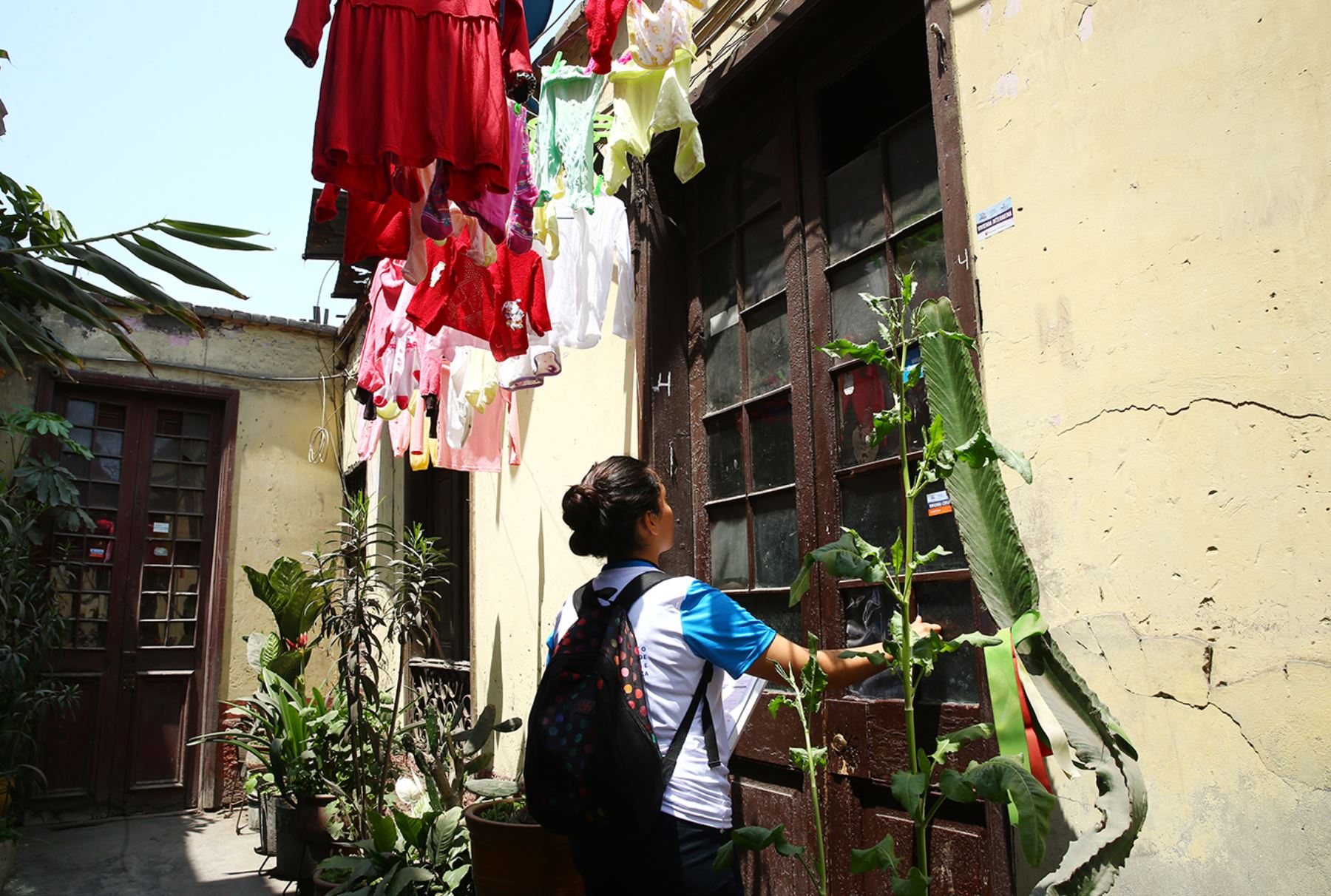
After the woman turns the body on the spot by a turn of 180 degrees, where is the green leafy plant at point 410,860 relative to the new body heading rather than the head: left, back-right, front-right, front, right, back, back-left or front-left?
right

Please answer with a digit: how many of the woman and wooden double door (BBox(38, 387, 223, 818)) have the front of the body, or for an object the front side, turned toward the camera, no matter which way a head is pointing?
1

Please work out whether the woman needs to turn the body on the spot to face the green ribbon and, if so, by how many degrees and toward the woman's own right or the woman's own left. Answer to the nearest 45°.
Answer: approximately 45° to the woman's own right

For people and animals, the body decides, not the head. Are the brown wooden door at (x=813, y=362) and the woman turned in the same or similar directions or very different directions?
very different directions

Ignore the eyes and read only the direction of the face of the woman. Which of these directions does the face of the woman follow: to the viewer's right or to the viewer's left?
to the viewer's right

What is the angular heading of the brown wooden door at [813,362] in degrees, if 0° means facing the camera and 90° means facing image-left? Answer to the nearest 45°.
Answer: approximately 45°

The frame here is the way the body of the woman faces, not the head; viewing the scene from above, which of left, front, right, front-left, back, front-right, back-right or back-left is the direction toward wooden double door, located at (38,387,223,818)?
left

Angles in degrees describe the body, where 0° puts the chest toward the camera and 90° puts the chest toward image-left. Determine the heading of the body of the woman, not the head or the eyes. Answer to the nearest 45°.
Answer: approximately 225°

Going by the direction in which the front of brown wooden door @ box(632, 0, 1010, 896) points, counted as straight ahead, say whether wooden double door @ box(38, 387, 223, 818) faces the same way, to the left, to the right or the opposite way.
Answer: to the left

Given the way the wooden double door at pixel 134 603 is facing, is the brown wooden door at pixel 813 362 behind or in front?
in front

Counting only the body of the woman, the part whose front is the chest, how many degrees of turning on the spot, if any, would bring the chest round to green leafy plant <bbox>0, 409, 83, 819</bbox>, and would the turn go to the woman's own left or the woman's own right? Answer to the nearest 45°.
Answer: approximately 90° to the woman's own left

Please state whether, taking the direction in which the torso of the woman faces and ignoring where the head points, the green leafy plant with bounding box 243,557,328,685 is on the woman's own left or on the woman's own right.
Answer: on the woman's own left
